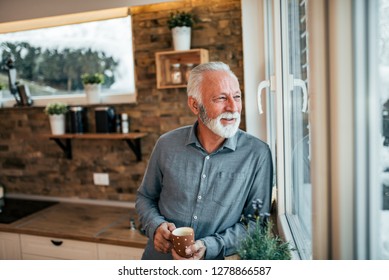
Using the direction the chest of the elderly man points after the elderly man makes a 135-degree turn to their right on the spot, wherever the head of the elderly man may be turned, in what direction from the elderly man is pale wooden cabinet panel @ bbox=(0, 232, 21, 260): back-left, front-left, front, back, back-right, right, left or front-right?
front

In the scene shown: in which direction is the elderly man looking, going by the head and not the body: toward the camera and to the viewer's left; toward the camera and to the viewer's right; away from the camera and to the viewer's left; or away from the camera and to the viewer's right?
toward the camera and to the viewer's right

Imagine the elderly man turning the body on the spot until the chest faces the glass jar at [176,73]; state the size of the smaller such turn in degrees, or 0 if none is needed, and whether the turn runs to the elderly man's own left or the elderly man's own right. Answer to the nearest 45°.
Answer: approximately 180°

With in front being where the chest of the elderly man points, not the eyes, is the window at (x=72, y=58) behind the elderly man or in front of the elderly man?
behind

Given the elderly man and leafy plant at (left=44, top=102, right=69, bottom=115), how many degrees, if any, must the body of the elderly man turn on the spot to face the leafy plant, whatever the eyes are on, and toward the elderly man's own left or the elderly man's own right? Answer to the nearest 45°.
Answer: approximately 135° to the elderly man's own right

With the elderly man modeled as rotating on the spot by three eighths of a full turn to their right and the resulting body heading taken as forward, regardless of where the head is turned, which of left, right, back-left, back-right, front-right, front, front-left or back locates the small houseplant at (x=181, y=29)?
front-right

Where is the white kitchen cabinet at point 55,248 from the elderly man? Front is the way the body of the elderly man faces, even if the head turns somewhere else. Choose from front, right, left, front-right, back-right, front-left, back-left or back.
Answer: back-right

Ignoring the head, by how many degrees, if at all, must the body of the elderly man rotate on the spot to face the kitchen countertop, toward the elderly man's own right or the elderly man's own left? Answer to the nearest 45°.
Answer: approximately 135° to the elderly man's own right

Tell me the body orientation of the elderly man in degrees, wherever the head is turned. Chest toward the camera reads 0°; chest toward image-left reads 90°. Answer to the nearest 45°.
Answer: approximately 0°
